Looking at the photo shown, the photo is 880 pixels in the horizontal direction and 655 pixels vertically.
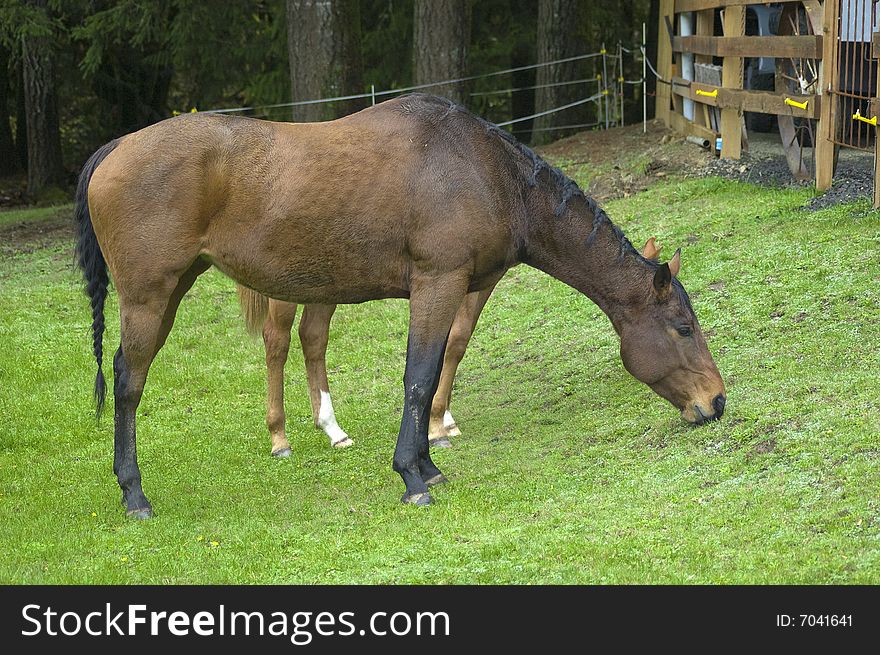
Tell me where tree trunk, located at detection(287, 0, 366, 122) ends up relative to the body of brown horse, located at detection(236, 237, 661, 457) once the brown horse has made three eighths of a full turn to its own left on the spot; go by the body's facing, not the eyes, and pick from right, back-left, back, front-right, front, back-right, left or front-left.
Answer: front-right

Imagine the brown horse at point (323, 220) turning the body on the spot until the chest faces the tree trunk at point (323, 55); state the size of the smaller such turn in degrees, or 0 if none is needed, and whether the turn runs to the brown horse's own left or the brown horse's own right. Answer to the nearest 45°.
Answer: approximately 90° to the brown horse's own left

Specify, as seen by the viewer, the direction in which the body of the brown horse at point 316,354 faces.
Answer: to the viewer's right

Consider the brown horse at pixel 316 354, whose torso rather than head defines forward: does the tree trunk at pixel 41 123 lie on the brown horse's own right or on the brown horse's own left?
on the brown horse's own left

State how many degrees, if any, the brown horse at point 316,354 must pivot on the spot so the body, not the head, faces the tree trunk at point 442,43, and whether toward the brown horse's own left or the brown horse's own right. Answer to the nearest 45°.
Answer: approximately 90° to the brown horse's own left

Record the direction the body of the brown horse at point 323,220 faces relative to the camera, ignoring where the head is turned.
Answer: to the viewer's right

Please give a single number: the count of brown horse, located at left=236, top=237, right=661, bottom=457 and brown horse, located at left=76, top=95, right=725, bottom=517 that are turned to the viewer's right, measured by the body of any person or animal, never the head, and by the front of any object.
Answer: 2

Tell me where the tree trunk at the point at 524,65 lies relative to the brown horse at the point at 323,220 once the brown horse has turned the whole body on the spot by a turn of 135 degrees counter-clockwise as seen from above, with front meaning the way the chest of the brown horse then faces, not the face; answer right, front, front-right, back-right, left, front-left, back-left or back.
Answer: front-right
